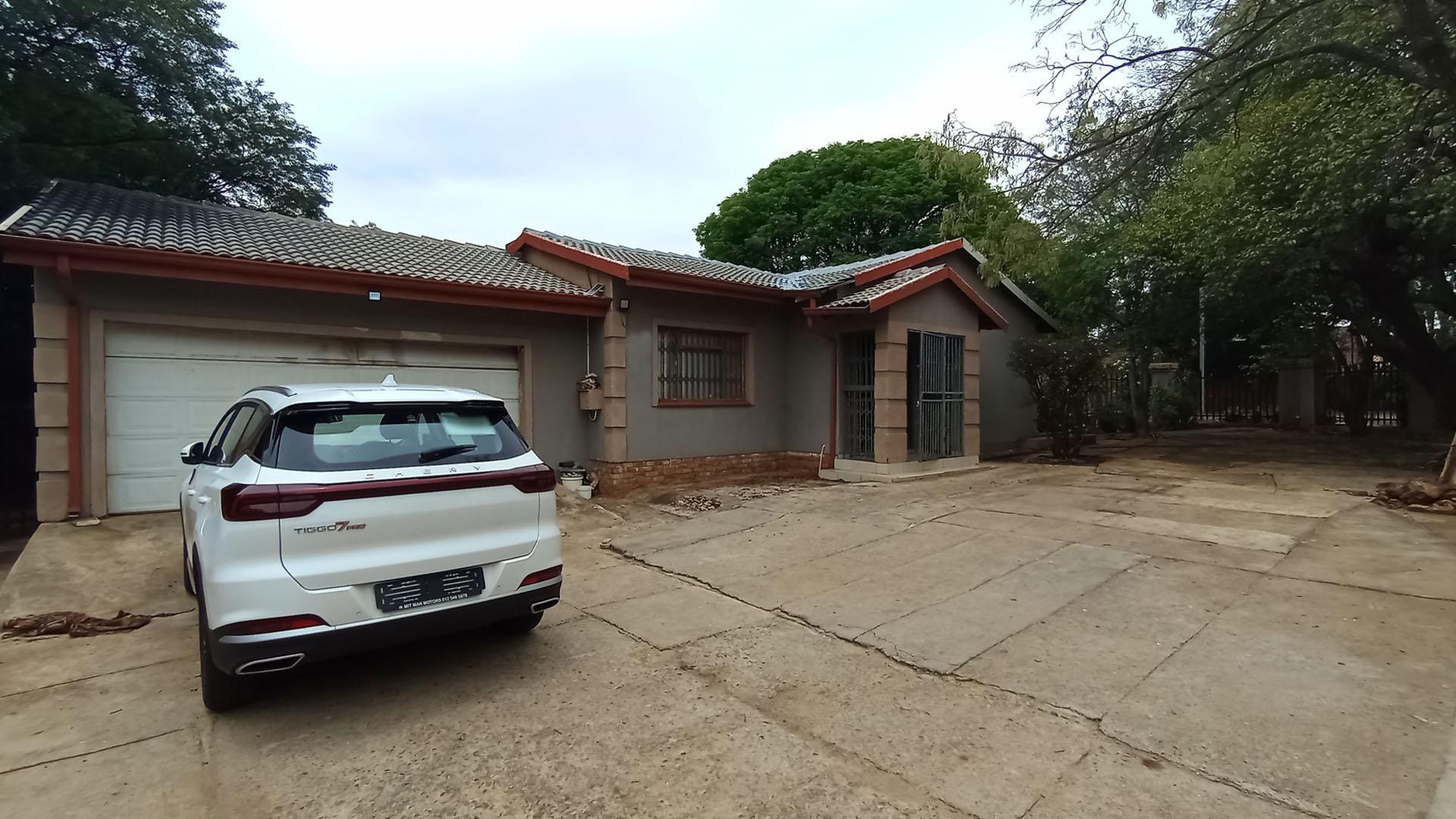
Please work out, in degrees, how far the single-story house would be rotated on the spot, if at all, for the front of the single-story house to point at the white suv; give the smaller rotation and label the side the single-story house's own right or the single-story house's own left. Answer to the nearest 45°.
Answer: approximately 45° to the single-story house's own right

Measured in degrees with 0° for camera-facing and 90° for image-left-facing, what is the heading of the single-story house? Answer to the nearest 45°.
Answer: approximately 315°

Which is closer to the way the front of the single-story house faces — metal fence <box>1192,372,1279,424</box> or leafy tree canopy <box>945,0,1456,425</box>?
the leafy tree canopy

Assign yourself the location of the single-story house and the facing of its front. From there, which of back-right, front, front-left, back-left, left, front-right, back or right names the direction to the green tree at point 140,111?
back

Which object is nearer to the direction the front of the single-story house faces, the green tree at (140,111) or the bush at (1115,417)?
the bush
